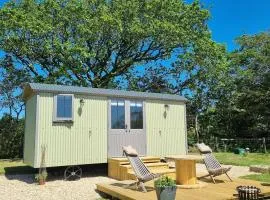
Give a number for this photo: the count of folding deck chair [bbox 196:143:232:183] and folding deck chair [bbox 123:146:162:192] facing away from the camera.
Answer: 0

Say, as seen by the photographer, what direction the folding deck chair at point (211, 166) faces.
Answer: facing the viewer and to the right of the viewer

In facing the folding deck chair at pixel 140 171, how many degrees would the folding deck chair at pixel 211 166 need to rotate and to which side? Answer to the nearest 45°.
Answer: approximately 90° to its right

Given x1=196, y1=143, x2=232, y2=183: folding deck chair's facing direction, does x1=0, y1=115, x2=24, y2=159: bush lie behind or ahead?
behind

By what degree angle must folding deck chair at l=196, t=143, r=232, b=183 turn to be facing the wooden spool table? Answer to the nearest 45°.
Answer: approximately 90° to its right

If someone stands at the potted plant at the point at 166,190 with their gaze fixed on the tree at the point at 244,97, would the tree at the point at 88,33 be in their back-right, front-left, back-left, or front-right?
front-left

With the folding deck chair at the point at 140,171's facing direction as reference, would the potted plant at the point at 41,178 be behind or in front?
behind

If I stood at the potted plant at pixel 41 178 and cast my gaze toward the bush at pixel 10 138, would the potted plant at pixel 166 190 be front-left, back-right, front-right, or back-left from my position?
back-right

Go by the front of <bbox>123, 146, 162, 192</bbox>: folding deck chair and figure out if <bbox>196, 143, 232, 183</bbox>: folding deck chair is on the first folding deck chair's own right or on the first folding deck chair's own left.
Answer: on the first folding deck chair's own left

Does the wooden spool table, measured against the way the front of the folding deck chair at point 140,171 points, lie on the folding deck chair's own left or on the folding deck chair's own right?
on the folding deck chair's own left

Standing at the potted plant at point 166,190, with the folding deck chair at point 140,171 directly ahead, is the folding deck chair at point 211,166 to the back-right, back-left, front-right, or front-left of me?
front-right
